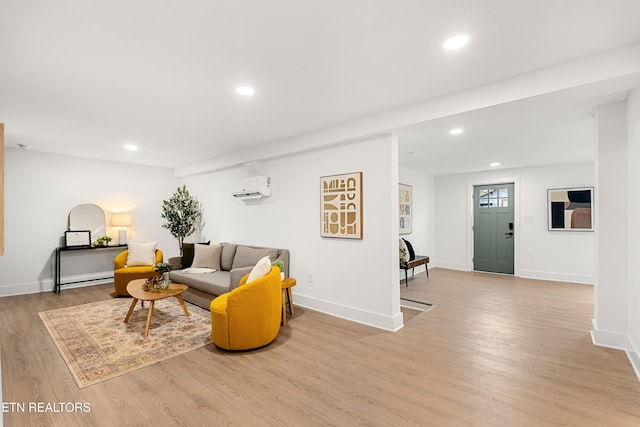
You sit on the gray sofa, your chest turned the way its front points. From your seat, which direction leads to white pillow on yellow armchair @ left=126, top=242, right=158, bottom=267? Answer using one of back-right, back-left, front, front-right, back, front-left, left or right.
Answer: right

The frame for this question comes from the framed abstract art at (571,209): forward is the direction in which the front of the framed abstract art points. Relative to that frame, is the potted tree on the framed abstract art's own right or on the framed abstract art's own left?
on the framed abstract art's own right

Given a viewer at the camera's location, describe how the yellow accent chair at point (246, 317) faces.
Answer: facing away from the viewer and to the left of the viewer

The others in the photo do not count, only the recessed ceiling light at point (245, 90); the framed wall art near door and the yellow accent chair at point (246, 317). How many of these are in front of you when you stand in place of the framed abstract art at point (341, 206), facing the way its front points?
2

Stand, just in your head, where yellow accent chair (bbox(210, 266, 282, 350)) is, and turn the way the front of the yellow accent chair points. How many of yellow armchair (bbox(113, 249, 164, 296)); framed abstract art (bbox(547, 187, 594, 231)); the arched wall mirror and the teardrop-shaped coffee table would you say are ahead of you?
3

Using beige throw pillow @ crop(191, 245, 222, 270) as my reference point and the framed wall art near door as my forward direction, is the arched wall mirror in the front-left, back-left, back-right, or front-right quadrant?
back-left

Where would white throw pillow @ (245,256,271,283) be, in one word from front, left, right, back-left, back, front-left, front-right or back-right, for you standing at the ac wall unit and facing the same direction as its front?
front-left

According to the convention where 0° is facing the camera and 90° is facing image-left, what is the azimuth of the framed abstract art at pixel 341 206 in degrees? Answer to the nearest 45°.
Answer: approximately 45°

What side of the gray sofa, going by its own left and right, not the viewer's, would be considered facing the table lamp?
right

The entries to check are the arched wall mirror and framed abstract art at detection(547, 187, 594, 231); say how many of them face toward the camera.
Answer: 2

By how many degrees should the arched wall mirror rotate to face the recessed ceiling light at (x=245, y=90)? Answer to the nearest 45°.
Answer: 0° — it already faces it

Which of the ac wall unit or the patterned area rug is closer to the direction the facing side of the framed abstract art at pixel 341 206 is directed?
the patterned area rug

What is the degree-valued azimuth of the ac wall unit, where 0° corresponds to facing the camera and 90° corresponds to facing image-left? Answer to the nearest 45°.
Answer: approximately 45°

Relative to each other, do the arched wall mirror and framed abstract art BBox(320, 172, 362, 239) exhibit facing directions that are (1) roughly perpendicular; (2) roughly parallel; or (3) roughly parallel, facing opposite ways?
roughly perpendicular

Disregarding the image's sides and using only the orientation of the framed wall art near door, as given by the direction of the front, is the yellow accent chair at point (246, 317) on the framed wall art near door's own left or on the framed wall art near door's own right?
on the framed wall art near door's own right
